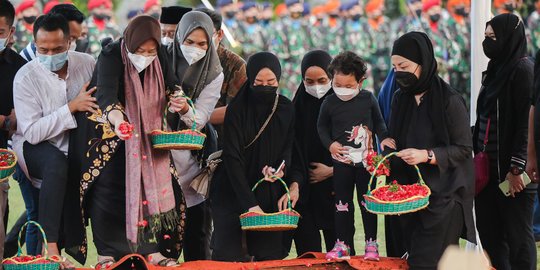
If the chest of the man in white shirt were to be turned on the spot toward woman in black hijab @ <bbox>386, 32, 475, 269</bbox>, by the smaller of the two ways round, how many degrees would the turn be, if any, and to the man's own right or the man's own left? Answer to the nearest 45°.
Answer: approximately 45° to the man's own left

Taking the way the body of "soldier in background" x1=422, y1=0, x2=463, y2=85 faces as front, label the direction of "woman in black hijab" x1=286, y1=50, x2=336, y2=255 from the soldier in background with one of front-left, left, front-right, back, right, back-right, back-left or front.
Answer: front

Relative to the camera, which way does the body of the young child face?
toward the camera

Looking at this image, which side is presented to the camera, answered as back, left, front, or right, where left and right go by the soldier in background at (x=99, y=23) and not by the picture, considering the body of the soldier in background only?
front

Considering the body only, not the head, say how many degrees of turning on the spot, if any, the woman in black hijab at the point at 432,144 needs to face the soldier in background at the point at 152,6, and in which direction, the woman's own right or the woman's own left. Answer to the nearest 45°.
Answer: approximately 90° to the woman's own right

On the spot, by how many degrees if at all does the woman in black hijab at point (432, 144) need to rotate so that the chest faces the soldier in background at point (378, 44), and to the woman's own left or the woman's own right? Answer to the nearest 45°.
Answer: approximately 135° to the woman's own right

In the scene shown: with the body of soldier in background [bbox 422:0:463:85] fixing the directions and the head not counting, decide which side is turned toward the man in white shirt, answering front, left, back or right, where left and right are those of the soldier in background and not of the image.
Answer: front

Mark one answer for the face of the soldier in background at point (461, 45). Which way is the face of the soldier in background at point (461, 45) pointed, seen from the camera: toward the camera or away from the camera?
toward the camera

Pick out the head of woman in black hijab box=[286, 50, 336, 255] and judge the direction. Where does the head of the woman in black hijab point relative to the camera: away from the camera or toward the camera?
toward the camera

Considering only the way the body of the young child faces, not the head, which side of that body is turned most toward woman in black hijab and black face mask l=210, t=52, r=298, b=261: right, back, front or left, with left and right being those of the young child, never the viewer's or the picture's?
right

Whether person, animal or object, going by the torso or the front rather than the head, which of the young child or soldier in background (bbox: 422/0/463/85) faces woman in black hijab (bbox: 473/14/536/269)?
the soldier in background
